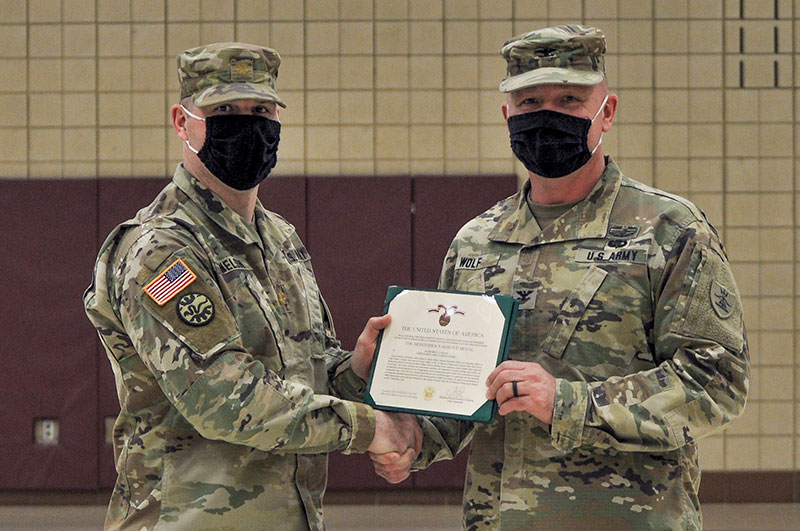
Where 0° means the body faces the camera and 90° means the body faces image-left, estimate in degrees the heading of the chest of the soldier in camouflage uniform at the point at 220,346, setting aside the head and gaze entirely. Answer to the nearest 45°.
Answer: approximately 315°

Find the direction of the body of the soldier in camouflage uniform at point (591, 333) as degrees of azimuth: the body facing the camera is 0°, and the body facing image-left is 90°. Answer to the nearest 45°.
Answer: approximately 45°

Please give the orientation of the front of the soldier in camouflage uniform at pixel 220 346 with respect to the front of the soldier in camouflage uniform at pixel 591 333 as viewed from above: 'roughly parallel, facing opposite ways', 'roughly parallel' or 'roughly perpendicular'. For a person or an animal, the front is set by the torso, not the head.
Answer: roughly perpendicular
